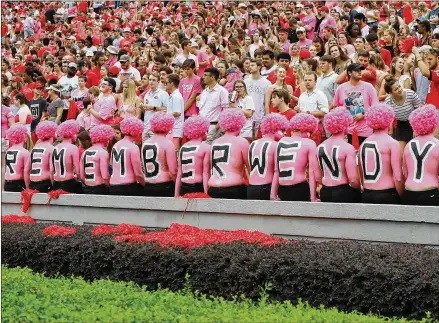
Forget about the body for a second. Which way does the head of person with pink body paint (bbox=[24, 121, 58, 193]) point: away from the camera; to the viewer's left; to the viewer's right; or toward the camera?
away from the camera

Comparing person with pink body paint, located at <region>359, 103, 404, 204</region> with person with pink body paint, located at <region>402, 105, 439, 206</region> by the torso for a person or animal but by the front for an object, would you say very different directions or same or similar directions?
same or similar directions

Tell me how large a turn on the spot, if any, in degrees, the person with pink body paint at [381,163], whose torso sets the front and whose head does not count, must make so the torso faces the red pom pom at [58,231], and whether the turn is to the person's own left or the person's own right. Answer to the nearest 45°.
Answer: approximately 90° to the person's own left

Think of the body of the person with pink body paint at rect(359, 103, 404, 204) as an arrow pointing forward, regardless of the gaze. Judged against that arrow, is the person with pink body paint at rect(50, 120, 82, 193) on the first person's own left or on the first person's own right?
on the first person's own left

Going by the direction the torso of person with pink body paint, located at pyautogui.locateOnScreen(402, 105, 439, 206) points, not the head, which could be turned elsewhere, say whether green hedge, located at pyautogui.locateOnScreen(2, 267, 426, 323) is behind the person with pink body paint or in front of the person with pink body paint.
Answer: behind

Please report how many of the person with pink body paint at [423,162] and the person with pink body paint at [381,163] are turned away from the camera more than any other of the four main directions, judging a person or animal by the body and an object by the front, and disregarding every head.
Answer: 2

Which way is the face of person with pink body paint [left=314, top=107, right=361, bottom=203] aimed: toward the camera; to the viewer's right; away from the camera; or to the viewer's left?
away from the camera

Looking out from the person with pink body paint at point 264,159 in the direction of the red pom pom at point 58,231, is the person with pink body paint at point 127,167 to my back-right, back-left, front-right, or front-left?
front-right

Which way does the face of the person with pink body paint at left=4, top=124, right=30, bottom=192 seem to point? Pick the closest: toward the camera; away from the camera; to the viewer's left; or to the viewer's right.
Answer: away from the camera

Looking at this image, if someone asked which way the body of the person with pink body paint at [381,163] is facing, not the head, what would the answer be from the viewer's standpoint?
away from the camera

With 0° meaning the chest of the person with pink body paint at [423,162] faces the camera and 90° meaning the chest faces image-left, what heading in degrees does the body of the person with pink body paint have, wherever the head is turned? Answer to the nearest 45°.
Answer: approximately 180°

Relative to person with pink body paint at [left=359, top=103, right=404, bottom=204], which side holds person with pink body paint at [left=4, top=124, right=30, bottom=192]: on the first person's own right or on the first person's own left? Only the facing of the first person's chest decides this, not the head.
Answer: on the first person's own left

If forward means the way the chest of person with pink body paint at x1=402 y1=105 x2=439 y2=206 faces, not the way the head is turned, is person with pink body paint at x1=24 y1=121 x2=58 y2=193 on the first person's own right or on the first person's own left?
on the first person's own left
